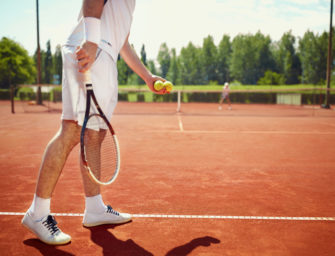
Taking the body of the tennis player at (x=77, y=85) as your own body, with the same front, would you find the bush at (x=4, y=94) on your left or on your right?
on your left

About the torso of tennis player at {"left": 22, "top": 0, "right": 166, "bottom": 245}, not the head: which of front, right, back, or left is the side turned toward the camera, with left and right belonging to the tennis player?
right
